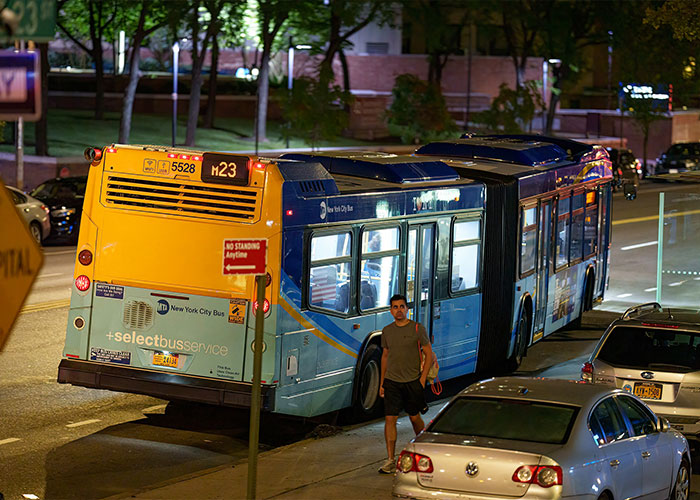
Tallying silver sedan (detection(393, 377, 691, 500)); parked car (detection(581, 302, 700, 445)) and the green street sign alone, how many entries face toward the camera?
1

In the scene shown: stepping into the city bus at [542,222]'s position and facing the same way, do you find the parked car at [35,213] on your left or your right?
on your left

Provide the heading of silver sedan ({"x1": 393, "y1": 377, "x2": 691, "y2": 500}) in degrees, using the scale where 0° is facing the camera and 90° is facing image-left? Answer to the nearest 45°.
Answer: approximately 225°

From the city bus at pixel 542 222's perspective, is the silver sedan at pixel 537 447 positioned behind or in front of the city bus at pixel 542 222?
behind

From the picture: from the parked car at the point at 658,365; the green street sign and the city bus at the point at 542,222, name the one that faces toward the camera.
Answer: the green street sign

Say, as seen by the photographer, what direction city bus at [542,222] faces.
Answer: facing away from the viewer and to the right of the viewer

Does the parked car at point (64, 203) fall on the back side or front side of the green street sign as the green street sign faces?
on the back side

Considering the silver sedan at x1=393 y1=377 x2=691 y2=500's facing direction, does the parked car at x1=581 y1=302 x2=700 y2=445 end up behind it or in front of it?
in front

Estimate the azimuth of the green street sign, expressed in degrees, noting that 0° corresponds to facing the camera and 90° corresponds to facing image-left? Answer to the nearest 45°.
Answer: approximately 0°
